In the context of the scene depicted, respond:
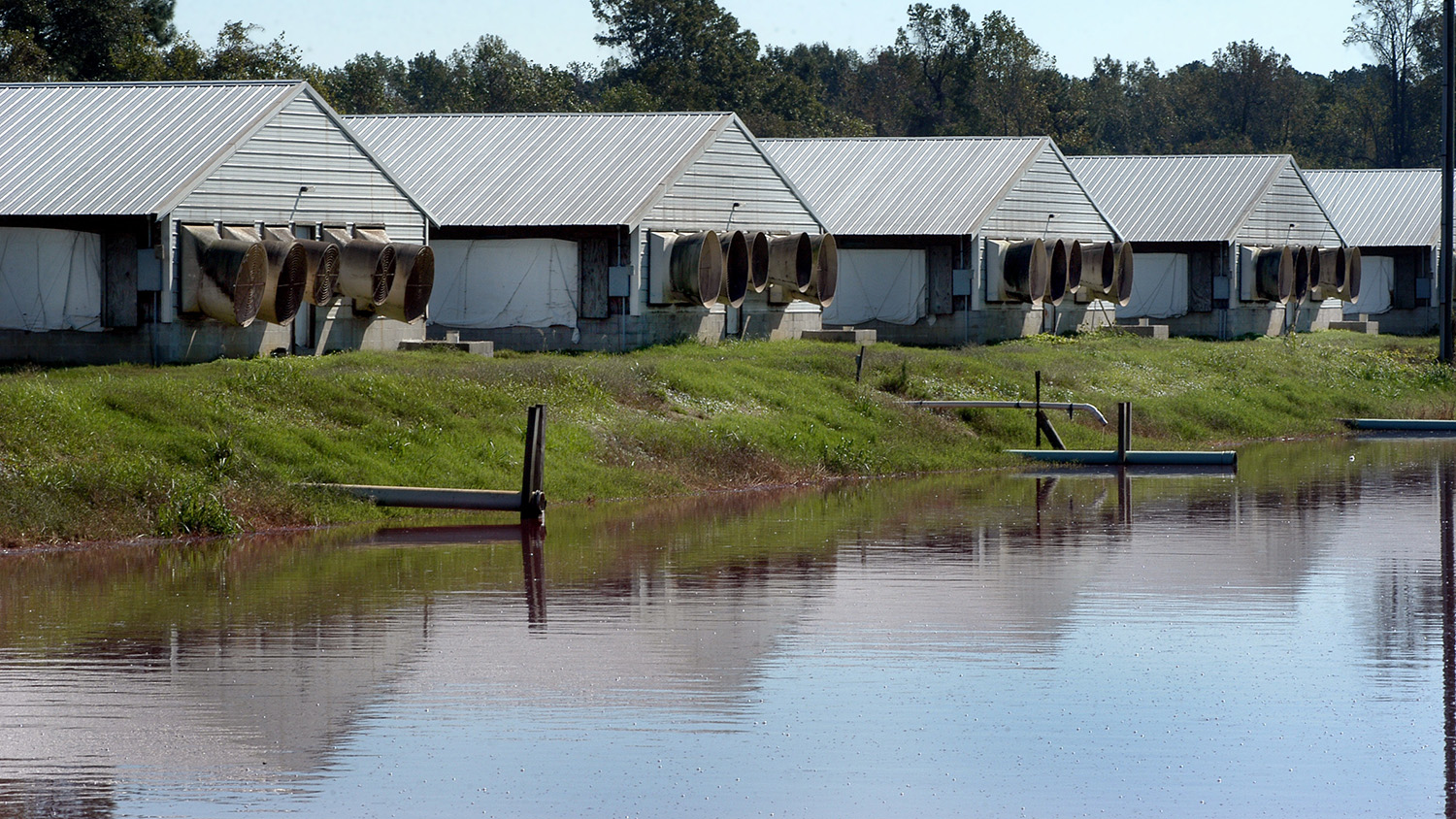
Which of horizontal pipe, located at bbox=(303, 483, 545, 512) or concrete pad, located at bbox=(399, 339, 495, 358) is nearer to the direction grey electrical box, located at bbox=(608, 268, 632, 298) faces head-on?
the horizontal pipe

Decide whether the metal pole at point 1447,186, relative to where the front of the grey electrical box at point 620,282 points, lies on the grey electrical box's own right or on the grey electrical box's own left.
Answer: on the grey electrical box's own left

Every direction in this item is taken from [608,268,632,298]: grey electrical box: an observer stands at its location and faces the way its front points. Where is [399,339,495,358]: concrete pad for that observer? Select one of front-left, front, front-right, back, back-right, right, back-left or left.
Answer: front-right

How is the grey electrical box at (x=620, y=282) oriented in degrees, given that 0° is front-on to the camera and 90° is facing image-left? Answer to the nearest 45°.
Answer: approximately 0°

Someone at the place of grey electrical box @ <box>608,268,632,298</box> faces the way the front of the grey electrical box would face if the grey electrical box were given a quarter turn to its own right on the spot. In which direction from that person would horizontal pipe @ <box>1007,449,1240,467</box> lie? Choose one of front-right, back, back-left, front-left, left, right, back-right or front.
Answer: back-left

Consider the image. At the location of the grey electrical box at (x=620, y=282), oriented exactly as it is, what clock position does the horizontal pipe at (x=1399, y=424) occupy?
The horizontal pipe is roughly at 9 o'clock from the grey electrical box.

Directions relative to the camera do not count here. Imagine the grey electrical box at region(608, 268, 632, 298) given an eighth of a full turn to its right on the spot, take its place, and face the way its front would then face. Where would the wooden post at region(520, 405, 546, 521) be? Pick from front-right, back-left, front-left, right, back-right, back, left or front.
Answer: front-left

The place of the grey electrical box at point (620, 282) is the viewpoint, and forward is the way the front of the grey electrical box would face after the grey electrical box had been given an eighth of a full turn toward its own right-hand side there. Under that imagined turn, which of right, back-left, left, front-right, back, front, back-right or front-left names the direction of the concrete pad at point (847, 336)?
back

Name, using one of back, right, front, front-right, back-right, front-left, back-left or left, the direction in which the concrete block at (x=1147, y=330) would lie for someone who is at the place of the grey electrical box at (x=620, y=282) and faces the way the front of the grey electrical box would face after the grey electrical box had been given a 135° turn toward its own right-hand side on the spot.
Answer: right

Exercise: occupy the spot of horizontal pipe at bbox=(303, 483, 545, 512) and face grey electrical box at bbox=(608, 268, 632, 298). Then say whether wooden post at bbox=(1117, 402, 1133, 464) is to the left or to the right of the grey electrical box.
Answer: right

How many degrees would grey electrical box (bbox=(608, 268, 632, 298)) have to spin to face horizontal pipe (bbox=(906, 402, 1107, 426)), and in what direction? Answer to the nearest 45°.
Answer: approximately 45° to its left
